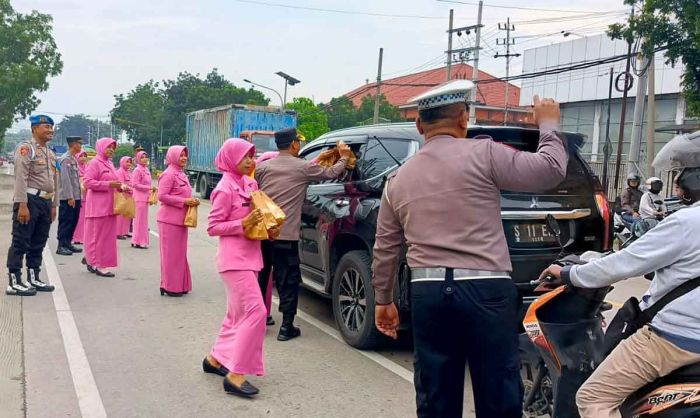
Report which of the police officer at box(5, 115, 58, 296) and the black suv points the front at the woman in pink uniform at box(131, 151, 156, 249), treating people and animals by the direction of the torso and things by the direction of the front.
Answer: the black suv

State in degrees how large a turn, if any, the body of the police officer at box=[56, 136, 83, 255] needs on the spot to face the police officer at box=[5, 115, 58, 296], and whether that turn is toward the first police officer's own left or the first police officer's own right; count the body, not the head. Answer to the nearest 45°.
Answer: approximately 90° to the first police officer's own right

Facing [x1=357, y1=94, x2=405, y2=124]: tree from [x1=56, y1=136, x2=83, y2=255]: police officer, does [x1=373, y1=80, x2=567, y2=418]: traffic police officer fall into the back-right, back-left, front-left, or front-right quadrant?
back-right

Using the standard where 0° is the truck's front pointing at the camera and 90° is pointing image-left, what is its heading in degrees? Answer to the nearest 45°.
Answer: approximately 315°

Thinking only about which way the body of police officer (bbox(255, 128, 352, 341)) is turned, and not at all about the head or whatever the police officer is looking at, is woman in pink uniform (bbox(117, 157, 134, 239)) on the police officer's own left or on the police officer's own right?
on the police officer's own left

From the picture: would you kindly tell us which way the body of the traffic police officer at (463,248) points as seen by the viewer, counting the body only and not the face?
away from the camera

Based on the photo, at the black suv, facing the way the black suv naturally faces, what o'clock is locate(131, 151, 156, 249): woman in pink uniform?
The woman in pink uniform is roughly at 12 o'clock from the black suv.

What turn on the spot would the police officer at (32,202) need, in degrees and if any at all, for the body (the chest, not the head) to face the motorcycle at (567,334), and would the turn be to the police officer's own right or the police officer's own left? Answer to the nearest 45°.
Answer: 0° — they already face it

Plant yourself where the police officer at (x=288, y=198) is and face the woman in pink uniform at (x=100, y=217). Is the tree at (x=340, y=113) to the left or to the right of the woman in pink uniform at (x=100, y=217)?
right

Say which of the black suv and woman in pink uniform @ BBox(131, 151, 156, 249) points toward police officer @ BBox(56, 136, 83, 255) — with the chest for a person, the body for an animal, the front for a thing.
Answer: the black suv

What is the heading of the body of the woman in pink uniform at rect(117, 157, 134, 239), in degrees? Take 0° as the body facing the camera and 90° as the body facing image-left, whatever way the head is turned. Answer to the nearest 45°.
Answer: approximately 315°

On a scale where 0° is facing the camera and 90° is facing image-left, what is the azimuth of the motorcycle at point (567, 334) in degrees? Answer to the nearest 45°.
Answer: approximately 135°
